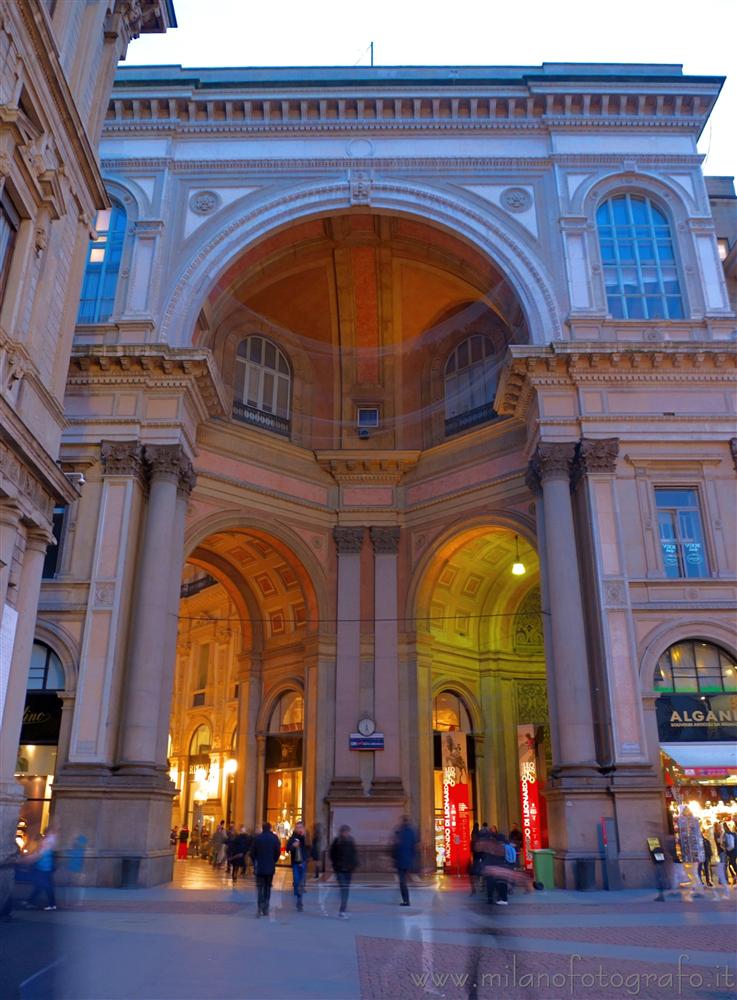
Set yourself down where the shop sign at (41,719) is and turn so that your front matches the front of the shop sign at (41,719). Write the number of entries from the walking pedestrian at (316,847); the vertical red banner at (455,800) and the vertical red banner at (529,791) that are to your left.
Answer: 3

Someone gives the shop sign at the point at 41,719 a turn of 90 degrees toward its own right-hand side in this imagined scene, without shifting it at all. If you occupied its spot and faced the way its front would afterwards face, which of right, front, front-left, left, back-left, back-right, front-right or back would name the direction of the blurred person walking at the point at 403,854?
back-left

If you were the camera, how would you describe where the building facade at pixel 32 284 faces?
facing to the right of the viewer

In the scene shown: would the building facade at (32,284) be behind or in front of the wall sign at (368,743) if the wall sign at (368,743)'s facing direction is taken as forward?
in front

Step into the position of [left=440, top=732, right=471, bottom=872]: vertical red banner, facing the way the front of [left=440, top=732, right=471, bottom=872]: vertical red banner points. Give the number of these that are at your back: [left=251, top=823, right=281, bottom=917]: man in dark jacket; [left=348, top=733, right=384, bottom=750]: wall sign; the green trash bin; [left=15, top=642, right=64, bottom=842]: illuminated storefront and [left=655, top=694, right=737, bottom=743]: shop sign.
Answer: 0

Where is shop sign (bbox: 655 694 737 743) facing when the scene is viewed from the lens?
facing the viewer

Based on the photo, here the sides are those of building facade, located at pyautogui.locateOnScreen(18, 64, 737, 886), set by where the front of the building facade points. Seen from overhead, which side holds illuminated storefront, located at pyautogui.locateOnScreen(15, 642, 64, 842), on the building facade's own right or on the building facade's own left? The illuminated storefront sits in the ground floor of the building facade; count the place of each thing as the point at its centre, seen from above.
on the building facade's own right

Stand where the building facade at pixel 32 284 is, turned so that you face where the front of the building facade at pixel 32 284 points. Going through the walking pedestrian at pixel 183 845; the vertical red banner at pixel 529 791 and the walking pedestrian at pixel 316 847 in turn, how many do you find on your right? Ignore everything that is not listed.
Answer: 0

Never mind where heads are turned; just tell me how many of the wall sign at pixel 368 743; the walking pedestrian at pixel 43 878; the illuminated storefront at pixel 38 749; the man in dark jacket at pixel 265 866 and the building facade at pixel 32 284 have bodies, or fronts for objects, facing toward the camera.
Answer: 2

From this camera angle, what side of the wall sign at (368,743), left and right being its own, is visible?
front

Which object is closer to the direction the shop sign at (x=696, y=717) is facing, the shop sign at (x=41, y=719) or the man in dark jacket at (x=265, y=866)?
the man in dark jacket

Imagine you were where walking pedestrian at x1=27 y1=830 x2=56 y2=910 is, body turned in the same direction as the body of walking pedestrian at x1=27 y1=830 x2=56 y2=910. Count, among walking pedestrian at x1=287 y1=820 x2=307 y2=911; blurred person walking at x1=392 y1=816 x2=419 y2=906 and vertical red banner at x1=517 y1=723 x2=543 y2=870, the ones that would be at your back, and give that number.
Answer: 0

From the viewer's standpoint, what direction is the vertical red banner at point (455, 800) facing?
toward the camera
